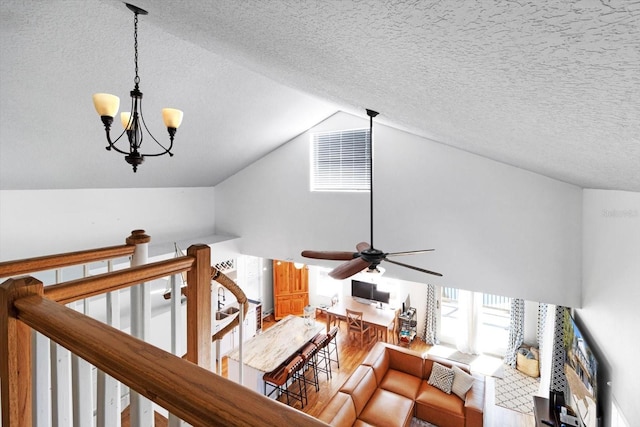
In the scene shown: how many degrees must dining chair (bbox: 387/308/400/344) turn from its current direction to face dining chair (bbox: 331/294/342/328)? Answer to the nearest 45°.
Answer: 0° — it already faces it

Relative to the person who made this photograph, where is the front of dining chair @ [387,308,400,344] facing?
facing to the left of the viewer

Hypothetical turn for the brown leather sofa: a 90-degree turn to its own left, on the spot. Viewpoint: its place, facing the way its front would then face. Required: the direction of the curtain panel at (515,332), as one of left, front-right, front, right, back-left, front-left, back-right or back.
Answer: front

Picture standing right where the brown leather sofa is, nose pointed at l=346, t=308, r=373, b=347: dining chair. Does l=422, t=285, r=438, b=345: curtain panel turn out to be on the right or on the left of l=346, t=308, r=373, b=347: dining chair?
right

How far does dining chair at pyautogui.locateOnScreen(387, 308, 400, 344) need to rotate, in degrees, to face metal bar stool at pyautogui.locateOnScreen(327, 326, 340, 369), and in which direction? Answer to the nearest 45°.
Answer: approximately 45° to its left

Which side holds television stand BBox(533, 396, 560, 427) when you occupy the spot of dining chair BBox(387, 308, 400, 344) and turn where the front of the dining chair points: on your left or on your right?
on your left

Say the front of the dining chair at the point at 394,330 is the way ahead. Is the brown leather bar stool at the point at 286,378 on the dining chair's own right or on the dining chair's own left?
on the dining chair's own left

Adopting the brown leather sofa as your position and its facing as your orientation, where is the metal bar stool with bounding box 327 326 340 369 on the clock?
The metal bar stool is roughly at 6 o'clock from the brown leather sofa.

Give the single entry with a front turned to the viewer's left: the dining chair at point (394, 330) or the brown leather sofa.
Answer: the dining chair

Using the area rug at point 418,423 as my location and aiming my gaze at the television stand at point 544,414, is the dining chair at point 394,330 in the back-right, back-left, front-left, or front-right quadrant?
back-left

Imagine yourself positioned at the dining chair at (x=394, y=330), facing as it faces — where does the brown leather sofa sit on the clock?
The brown leather sofa is roughly at 9 o'clock from the dining chair.

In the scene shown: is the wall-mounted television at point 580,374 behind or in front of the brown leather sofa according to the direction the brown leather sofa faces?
in front

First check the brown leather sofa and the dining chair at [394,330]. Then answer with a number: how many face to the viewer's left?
1

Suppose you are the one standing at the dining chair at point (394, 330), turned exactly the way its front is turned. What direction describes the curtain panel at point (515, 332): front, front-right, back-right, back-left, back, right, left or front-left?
back
